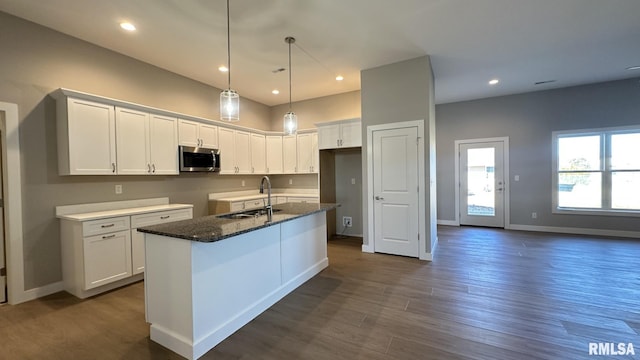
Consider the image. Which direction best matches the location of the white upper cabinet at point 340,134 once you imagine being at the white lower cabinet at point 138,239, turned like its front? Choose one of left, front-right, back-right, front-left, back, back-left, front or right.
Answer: front-left

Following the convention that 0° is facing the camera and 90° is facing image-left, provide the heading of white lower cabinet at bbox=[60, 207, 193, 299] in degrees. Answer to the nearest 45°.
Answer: approximately 315°

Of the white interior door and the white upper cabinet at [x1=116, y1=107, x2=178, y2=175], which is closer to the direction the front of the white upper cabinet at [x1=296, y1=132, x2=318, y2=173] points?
the white upper cabinet

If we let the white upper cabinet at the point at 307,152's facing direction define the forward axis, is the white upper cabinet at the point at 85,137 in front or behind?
in front

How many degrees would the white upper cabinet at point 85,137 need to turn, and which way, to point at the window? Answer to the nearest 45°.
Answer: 0° — it already faces it

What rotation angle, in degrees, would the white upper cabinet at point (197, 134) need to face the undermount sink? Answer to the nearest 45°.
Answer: approximately 45° to its right

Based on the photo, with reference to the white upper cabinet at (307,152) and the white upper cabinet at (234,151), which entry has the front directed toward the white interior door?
the white upper cabinet at (234,151)

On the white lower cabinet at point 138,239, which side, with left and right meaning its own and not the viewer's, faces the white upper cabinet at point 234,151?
left

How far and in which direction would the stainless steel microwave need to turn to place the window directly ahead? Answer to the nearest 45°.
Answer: approximately 45° to its left

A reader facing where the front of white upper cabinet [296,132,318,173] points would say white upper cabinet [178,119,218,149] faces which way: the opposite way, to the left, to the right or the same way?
to the left
